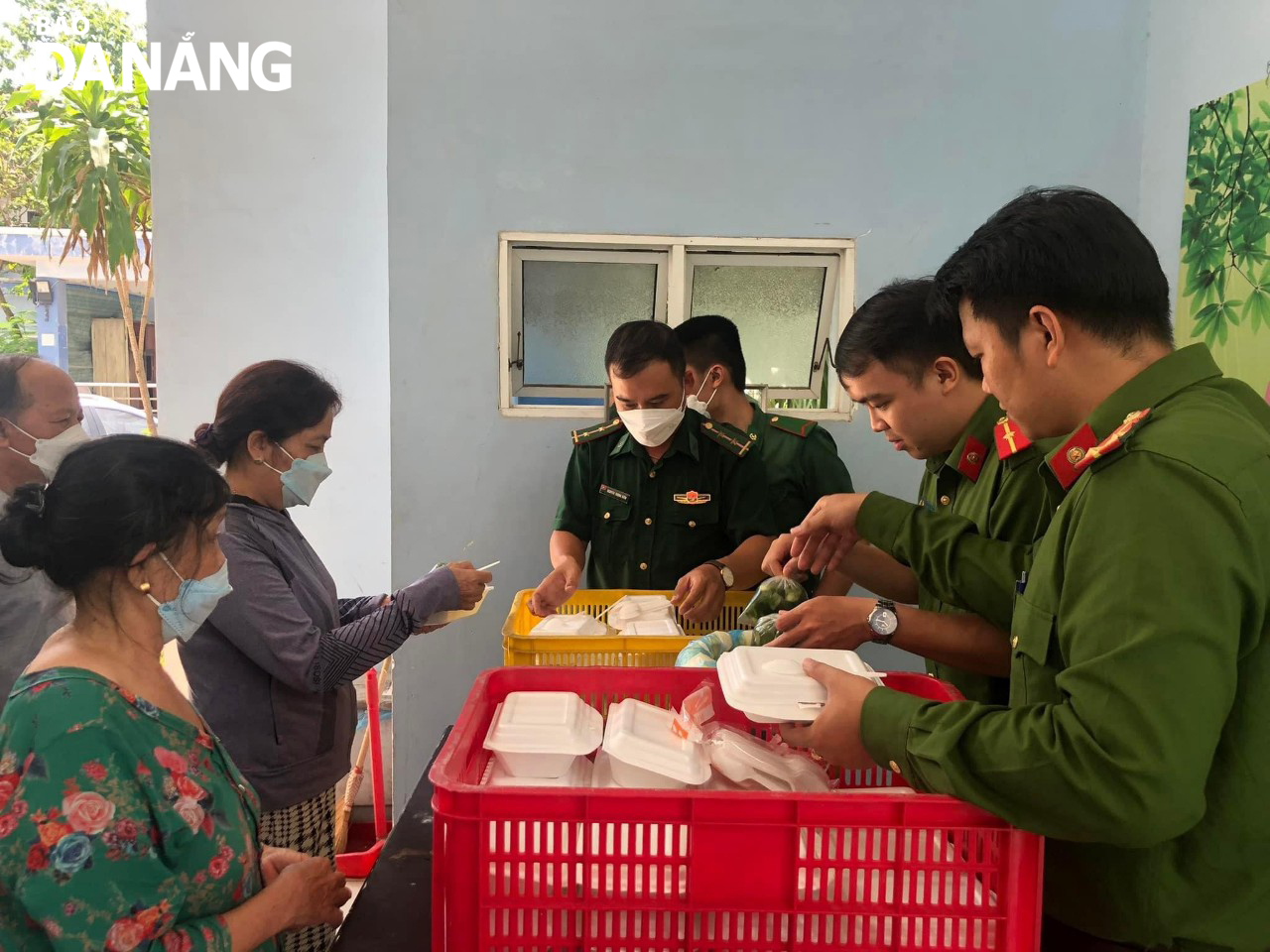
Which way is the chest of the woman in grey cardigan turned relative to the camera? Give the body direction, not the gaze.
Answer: to the viewer's right

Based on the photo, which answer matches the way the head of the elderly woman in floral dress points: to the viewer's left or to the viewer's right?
to the viewer's right

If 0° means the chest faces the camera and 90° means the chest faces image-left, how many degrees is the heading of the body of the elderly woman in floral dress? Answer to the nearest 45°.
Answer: approximately 270°

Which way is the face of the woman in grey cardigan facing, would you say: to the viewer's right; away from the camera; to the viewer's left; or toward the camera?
to the viewer's right

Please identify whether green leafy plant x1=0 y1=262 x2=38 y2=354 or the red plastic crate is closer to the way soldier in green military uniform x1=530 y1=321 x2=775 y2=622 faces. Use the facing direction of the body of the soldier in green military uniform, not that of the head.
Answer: the red plastic crate

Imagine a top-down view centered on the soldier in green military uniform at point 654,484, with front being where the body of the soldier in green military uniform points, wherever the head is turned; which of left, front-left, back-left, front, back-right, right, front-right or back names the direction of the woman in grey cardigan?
front-right

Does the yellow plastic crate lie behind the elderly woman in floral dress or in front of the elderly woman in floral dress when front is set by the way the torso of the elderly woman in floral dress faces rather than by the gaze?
in front

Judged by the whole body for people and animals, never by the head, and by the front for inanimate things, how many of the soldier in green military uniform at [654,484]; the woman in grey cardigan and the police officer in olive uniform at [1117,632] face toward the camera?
1

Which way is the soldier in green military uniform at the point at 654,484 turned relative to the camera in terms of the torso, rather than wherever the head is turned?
toward the camera

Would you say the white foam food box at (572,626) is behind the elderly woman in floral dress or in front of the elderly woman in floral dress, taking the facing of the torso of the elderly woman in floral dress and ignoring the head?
in front

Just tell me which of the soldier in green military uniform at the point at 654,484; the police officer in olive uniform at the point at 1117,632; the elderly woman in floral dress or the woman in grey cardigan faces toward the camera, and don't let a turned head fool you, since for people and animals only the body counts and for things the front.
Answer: the soldier in green military uniform

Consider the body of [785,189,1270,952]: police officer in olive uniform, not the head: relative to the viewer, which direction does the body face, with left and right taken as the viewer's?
facing to the left of the viewer

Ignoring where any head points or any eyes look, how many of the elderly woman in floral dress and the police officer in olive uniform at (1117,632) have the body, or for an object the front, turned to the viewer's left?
1

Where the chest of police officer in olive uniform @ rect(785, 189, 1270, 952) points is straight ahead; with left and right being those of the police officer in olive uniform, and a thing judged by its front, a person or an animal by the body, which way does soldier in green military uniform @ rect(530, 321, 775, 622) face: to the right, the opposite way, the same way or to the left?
to the left

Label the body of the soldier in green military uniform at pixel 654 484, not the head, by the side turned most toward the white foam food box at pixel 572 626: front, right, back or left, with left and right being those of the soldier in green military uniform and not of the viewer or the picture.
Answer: front

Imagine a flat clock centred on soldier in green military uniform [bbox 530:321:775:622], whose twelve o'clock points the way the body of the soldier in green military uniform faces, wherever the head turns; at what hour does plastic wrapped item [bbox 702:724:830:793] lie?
The plastic wrapped item is roughly at 12 o'clock from the soldier in green military uniform.
